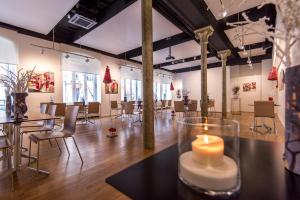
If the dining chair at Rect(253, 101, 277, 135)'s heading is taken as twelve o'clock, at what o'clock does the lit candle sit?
The lit candle is roughly at 6 o'clock from the dining chair.

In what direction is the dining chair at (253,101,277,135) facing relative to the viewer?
away from the camera

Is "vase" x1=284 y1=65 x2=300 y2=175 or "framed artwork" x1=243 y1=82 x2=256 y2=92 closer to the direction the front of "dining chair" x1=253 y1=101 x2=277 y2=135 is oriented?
the framed artwork

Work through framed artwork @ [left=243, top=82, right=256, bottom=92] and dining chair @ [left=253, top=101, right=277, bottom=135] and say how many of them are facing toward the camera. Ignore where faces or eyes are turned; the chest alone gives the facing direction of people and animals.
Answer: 1

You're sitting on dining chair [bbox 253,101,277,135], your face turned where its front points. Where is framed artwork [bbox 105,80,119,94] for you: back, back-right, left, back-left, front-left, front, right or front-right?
left

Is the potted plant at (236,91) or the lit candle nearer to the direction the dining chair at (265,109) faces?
the potted plant

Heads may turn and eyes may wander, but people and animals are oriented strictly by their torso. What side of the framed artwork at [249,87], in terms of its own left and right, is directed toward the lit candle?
front

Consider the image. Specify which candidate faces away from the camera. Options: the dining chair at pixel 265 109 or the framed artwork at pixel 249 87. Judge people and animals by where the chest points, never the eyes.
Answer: the dining chair

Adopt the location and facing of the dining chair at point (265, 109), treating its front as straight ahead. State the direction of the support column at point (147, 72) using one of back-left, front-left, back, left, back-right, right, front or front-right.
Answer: back-left

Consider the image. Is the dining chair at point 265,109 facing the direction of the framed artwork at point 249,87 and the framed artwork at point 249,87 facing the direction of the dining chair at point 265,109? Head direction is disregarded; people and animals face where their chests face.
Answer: yes

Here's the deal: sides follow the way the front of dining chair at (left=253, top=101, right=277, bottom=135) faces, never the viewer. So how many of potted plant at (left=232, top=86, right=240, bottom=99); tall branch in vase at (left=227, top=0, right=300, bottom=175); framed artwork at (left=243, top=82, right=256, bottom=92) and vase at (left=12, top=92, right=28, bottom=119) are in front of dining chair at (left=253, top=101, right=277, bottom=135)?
2

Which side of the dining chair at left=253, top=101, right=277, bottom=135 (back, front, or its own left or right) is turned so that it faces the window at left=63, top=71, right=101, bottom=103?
left

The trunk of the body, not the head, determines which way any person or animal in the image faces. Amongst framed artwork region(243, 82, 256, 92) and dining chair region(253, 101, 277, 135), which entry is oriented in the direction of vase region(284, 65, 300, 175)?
the framed artwork

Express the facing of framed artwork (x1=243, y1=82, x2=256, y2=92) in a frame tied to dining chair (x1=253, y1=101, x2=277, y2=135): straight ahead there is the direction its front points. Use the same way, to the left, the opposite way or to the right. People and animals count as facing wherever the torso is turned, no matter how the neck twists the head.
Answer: the opposite way
